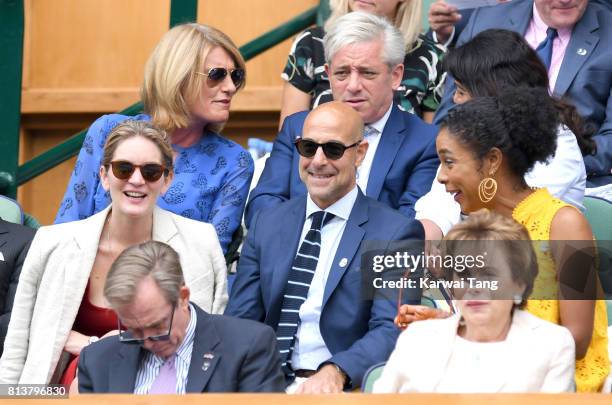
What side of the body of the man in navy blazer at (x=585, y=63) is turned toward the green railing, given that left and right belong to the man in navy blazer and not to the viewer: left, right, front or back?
right

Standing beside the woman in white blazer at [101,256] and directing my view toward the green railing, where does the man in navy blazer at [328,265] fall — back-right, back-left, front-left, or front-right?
back-right

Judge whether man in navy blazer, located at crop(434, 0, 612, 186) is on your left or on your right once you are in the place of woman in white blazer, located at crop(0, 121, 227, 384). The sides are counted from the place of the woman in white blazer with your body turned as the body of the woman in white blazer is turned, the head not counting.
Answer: on your left

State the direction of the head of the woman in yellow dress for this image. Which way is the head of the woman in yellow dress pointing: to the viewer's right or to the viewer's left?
to the viewer's left

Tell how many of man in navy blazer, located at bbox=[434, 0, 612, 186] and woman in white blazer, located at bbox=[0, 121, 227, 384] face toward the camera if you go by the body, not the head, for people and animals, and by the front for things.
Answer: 2
